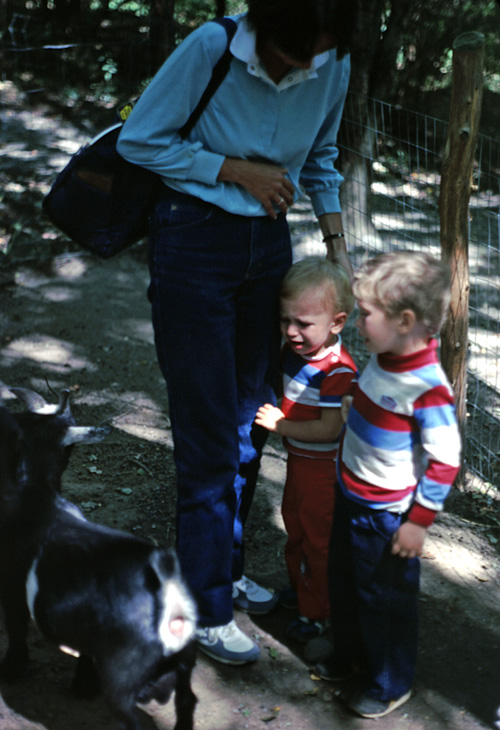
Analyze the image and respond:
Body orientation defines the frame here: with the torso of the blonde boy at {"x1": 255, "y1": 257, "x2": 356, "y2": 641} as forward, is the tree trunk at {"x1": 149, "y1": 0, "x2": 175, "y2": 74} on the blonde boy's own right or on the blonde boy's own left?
on the blonde boy's own right

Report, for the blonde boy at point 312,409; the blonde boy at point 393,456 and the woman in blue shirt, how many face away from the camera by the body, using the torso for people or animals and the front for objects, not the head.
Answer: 0

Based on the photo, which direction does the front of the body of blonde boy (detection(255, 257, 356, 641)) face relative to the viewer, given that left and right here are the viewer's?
facing the viewer and to the left of the viewer

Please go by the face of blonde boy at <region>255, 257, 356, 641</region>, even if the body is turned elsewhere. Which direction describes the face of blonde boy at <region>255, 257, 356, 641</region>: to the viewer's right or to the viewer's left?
to the viewer's left

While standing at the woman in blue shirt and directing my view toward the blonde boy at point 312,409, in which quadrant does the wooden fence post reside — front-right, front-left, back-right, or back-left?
front-left

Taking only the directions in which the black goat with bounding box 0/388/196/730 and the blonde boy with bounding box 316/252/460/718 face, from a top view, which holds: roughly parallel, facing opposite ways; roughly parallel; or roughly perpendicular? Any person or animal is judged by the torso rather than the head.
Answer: roughly perpendicular

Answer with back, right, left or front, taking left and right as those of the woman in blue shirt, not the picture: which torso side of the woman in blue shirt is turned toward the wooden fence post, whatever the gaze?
left

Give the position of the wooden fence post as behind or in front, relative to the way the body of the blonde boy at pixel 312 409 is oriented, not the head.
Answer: behind

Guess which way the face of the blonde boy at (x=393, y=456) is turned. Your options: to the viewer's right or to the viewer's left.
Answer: to the viewer's left

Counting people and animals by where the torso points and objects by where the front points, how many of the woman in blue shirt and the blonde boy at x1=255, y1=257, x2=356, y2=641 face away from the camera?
0

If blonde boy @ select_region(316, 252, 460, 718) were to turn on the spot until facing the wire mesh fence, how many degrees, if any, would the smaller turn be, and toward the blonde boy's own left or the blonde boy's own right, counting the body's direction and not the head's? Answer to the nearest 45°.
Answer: approximately 135° to the blonde boy's own right

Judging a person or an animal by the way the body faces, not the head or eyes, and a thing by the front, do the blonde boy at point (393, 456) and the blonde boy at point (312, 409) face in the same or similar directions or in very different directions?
same or similar directions
